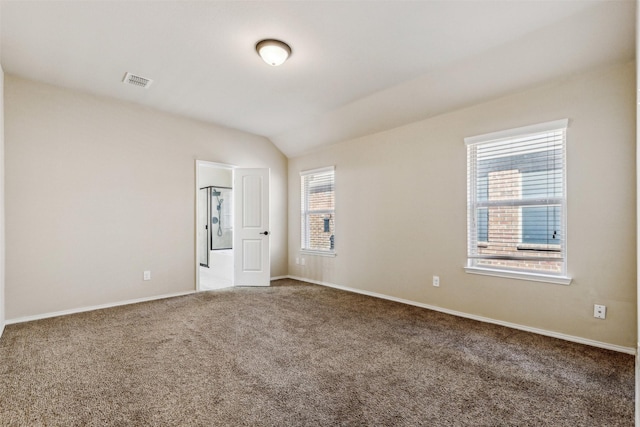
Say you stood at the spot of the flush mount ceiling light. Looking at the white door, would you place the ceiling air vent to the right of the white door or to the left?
left

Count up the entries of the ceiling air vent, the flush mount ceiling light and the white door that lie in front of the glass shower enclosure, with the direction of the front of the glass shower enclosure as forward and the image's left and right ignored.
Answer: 3

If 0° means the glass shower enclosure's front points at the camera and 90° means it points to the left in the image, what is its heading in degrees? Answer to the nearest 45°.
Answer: approximately 0°

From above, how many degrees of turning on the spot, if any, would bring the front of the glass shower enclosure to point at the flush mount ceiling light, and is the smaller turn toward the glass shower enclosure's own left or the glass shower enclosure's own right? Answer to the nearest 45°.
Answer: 0° — it already faces it

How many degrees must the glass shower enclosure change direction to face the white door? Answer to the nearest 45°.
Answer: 0° — it already faces it

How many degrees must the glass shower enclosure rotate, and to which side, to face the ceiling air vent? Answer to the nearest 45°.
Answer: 0° — it already faces it
